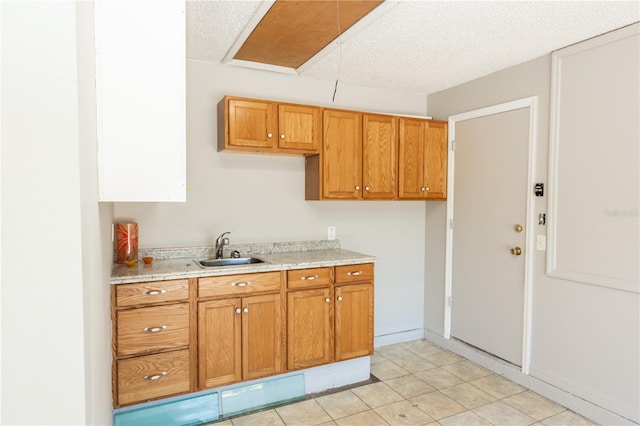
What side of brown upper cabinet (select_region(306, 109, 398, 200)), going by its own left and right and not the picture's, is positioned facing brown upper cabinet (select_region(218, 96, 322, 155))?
right

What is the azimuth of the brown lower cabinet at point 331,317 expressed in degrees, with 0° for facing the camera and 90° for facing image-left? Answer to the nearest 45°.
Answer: approximately 315°

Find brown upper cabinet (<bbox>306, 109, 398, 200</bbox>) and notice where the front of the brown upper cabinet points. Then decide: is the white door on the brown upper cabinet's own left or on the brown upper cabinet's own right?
on the brown upper cabinet's own left

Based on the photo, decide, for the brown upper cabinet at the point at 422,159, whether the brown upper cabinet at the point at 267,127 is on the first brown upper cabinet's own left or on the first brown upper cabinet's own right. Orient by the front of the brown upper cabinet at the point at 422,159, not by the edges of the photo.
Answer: on the first brown upper cabinet's own right

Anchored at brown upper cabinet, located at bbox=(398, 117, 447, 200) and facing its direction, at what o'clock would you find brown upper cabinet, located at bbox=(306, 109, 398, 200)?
brown upper cabinet, located at bbox=(306, 109, 398, 200) is roughly at 3 o'clock from brown upper cabinet, located at bbox=(398, 117, 447, 200).

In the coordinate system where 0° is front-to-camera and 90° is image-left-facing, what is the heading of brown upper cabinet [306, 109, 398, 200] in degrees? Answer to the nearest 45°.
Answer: approximately 315°

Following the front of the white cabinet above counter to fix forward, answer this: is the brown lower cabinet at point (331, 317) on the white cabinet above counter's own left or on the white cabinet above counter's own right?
on the white cabinet above counter's own left
